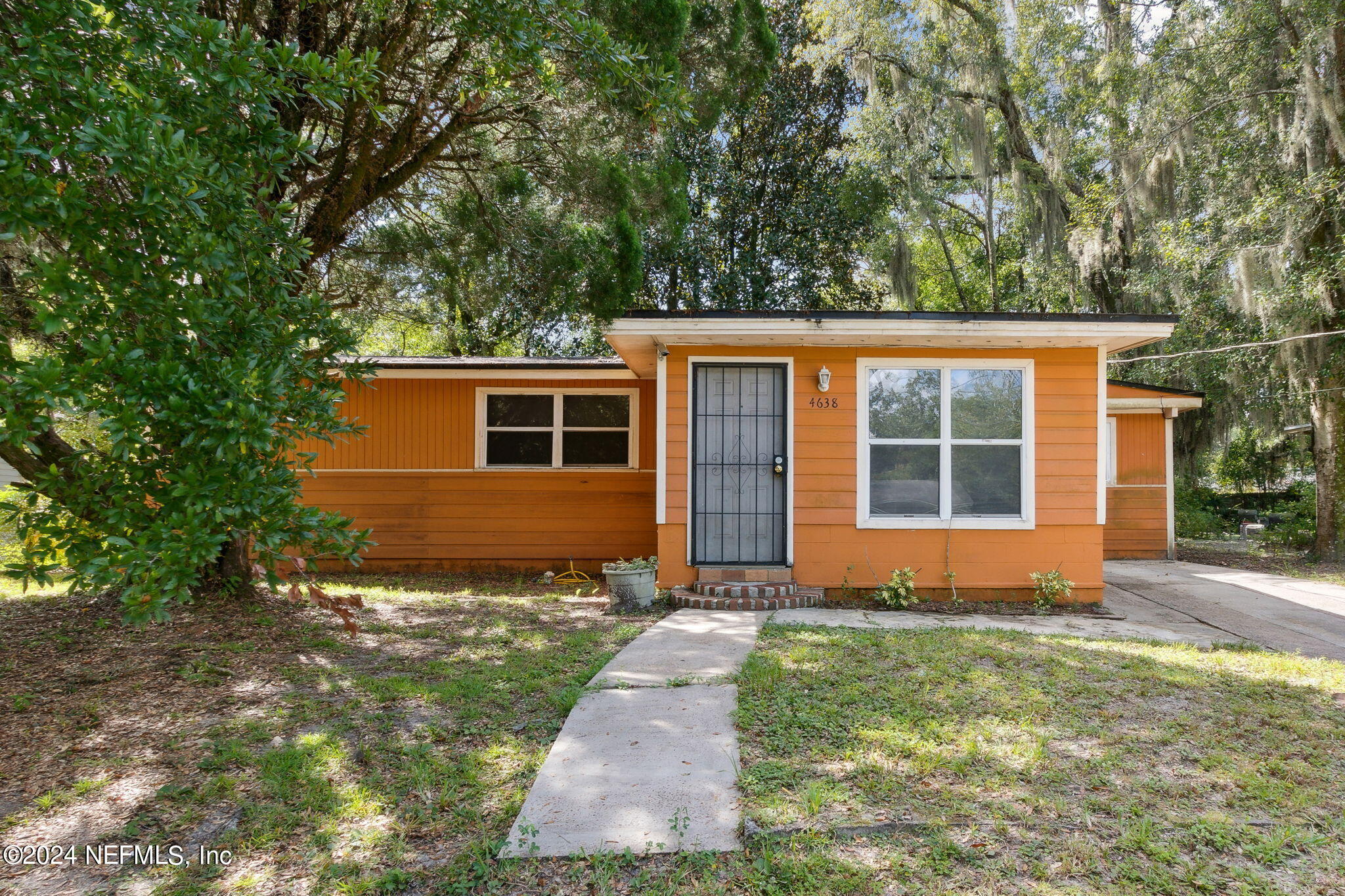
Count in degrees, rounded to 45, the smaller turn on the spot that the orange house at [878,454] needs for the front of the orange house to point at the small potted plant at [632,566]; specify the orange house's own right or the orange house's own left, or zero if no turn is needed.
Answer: approximately 90° to the orange house's own right

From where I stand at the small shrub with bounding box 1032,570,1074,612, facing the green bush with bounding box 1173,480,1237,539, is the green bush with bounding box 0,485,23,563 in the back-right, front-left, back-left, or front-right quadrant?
back-left

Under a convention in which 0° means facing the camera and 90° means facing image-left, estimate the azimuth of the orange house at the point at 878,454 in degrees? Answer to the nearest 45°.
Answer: approximately 0°

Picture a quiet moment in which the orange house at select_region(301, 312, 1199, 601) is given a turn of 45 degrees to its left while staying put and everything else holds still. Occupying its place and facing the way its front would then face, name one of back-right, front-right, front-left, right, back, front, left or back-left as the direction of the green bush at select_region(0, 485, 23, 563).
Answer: right

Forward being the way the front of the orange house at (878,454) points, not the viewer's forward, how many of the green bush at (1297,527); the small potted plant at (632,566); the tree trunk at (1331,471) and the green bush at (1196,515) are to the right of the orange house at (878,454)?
1

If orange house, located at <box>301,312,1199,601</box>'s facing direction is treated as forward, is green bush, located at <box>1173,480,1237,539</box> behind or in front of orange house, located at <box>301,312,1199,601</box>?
behind

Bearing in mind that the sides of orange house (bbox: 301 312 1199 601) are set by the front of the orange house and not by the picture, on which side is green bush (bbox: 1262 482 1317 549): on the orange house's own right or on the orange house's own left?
on the orange house's own left

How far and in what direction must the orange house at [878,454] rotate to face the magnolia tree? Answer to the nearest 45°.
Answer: approximately 45° to its right

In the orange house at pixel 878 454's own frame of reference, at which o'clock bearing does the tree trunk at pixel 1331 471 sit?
The tree trunk is roughly at 8 o'clock from the orange house.
